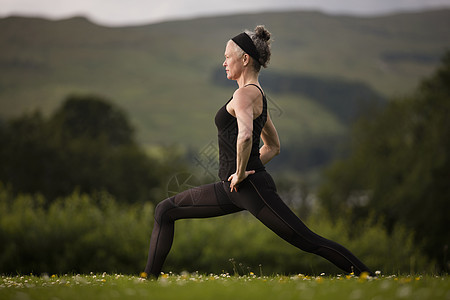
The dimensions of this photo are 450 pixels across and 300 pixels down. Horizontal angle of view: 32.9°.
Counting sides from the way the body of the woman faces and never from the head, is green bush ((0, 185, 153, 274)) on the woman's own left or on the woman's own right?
on the woman's own right

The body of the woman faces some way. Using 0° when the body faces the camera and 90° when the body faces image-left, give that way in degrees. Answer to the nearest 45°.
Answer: approximately 90°
